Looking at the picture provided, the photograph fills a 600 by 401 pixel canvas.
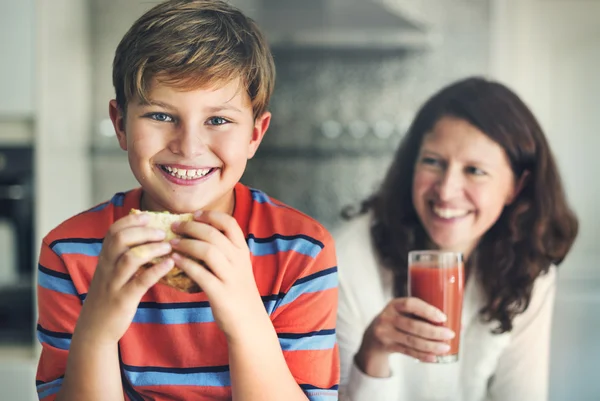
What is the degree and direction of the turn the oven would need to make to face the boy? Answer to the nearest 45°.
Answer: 0° — it already faces them

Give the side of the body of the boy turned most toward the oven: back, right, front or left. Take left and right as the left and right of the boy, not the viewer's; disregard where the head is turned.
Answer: back

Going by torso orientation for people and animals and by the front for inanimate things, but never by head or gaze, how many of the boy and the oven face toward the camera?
2

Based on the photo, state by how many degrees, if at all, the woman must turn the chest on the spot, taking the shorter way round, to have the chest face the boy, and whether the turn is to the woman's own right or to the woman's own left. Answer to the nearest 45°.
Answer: approximately 45° to the woman's own right

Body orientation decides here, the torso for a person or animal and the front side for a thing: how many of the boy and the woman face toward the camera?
2

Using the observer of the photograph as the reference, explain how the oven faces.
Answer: facing the viewer

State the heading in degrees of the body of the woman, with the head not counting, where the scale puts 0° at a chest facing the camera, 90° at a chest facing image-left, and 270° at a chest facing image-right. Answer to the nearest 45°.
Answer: approximately 0°

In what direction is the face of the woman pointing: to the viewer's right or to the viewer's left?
to the viewer's left
